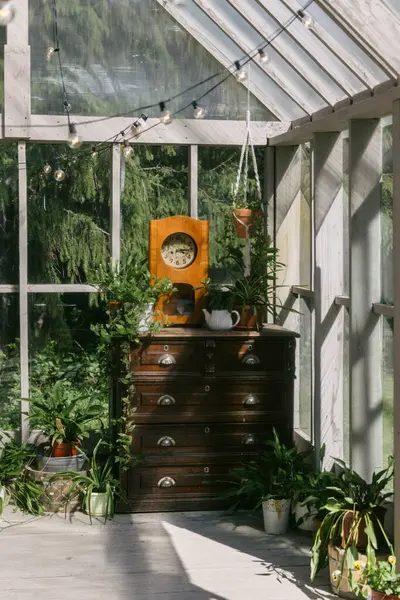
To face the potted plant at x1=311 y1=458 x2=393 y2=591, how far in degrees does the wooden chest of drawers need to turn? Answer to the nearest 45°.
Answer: approximately 45° to its left

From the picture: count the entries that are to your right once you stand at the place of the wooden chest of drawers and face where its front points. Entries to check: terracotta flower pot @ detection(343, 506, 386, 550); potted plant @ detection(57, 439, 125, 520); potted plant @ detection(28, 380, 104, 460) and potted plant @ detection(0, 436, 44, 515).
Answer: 3

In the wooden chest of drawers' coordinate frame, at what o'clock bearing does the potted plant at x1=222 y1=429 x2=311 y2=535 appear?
The potted plant is roughly at 10 o'clock from the wooden chest of drawers.

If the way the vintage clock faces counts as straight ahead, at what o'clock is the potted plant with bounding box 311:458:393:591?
The potted plant is roughly at 11 o'clock from the vintage clock.

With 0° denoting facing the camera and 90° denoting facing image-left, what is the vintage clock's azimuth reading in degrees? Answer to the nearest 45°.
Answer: approximately 0°

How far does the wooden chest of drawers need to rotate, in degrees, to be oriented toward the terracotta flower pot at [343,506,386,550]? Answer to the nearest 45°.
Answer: approximately 45° to its left

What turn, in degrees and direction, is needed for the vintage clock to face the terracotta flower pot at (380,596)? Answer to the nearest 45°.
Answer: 0° — it already faces it
